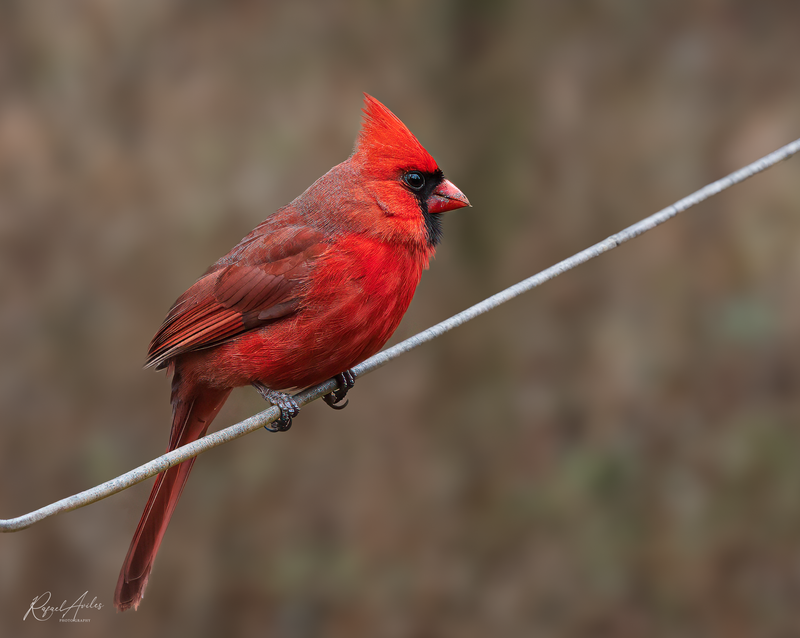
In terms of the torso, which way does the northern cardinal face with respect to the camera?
to the viewer's right
